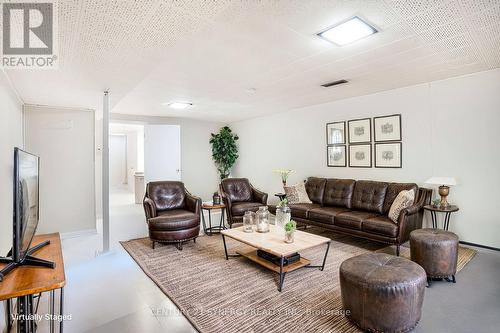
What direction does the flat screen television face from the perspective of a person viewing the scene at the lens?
facing to the right of the viewer

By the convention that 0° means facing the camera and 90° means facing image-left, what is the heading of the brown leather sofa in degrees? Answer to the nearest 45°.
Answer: approximately 45°

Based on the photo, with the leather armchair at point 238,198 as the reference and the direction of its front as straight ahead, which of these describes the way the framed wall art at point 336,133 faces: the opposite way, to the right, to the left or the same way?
to the right

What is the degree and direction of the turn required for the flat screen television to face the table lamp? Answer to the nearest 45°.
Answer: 0° — it already faces it

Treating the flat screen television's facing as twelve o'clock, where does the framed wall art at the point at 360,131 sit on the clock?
The framed wall art is roughly at 12 o'clock from the flat screen television.

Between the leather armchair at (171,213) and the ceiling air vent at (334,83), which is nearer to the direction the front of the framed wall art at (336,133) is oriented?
the leather armchair

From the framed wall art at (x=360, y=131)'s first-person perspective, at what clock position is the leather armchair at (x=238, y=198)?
The leather armchair is roughly at 1 o'clock from the framed wall art.

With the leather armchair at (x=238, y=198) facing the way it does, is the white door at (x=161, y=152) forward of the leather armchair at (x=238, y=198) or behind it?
behind

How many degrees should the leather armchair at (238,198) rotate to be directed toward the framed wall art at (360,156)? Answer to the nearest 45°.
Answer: approximately 45° to its left

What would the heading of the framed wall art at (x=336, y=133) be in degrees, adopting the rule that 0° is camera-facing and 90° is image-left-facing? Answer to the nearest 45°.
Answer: approximately 45°

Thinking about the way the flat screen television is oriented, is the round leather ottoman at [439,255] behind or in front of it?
in front
